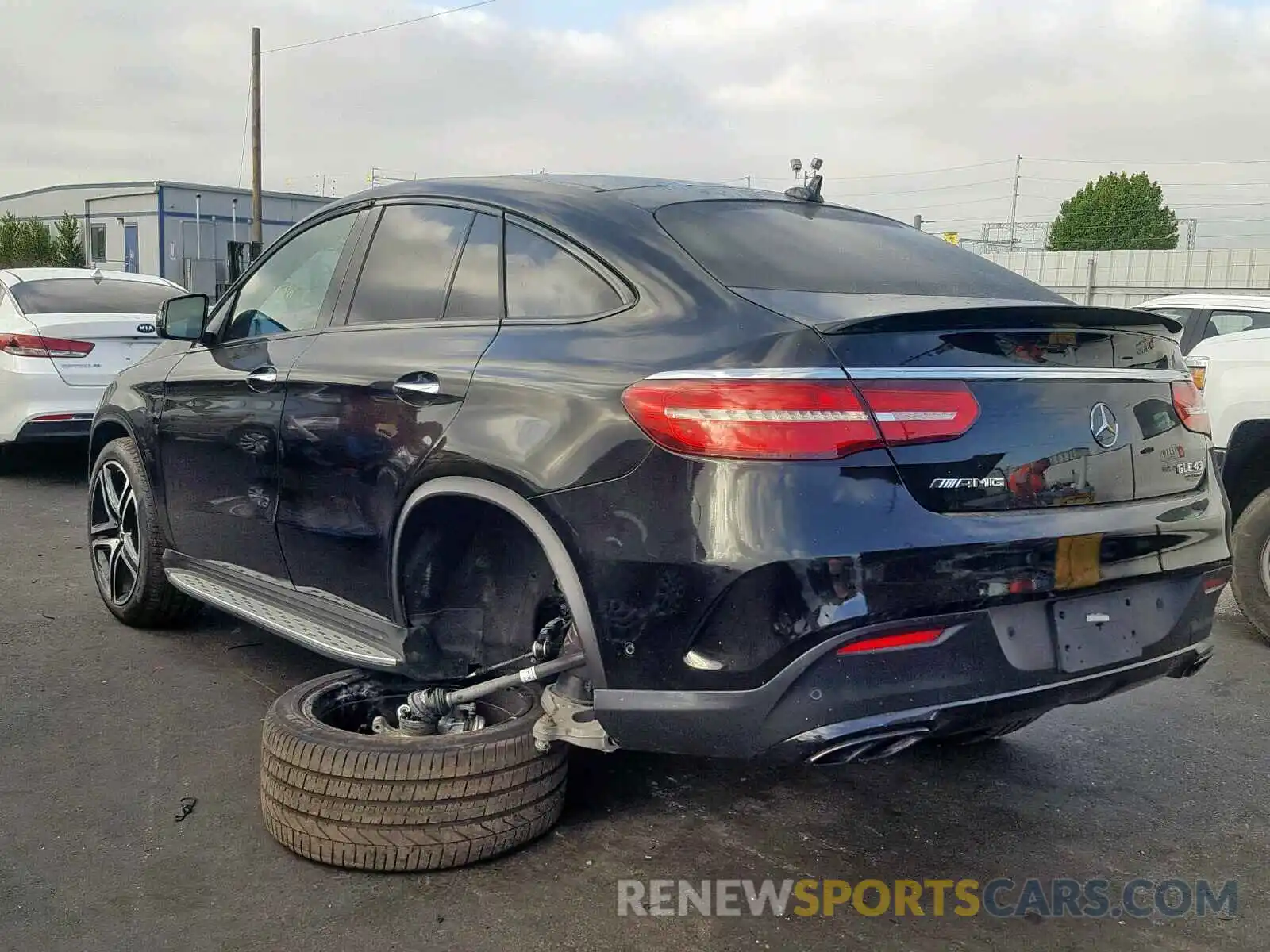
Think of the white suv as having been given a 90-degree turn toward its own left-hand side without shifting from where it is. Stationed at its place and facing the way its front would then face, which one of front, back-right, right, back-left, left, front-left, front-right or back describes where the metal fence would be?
back-left

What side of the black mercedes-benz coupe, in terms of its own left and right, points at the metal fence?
right

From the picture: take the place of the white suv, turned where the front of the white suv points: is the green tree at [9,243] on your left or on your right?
on your right

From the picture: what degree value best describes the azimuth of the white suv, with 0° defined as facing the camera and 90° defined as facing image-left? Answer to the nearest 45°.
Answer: approximately 45°

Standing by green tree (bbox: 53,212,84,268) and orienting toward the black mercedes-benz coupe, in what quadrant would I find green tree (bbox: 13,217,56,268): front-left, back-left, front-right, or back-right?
back-right

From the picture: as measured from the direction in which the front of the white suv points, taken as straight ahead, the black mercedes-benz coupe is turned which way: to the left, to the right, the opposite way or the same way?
to the right

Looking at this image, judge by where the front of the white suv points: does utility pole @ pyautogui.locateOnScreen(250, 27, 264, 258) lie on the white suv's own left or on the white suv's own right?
on the white suv's own right

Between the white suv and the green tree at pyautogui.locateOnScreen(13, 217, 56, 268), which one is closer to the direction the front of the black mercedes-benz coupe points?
the green tree

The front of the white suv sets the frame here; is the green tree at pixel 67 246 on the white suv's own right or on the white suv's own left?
on the white suv's own right

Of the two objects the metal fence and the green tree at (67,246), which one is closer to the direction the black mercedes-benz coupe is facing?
the green tree

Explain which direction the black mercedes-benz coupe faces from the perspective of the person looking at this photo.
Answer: facing away from the viewer and to the left of the viewer
